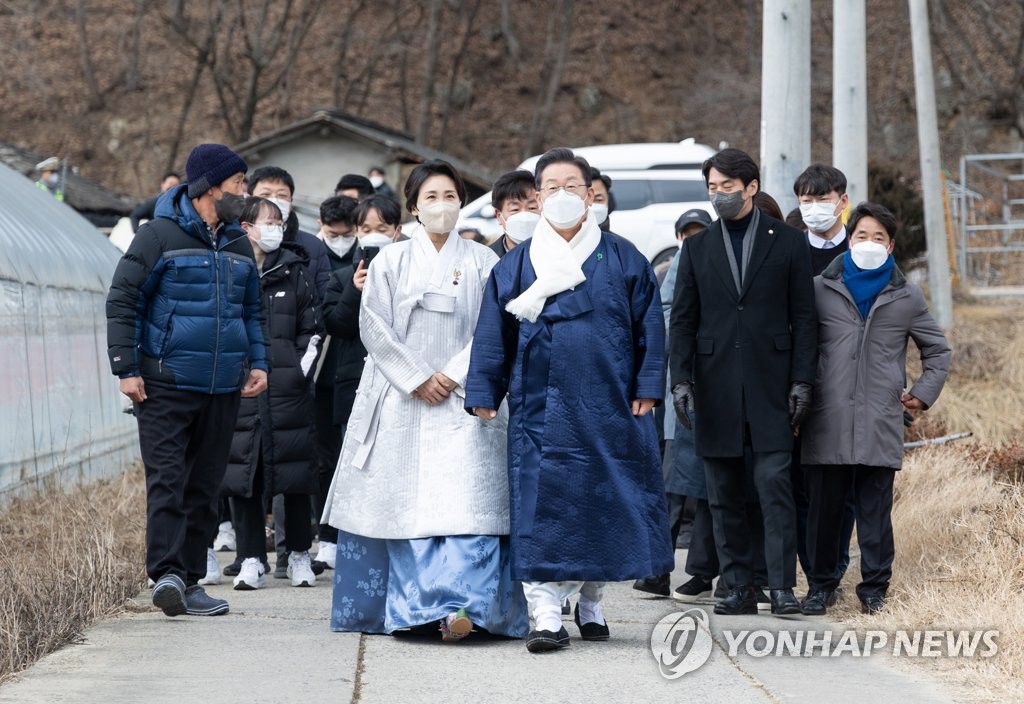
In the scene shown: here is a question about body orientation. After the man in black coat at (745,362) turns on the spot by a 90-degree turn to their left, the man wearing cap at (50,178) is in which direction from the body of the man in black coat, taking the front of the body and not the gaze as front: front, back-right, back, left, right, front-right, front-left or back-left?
back-left

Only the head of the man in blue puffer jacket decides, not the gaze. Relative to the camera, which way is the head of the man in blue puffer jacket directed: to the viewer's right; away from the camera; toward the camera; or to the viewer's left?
to the viewer's right

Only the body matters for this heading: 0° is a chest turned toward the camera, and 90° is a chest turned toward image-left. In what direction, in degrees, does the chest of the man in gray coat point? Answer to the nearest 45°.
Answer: approximately 0°

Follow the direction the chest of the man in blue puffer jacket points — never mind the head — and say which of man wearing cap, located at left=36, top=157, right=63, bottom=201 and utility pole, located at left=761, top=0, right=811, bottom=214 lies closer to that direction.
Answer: the utility pole

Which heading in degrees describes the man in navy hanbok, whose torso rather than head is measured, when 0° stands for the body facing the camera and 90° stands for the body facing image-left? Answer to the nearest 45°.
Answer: approximately 0°

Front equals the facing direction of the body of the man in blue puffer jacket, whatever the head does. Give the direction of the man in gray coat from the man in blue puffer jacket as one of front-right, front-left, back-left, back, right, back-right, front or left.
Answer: front-left

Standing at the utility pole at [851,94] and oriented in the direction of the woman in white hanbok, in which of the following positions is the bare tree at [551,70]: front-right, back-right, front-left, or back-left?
back-right

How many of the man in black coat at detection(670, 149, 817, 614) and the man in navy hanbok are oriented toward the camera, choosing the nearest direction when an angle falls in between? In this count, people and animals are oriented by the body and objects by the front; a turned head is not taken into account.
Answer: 2

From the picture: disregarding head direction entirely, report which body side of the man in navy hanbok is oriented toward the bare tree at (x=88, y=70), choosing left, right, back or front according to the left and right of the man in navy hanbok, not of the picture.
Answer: back
